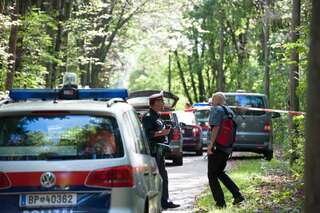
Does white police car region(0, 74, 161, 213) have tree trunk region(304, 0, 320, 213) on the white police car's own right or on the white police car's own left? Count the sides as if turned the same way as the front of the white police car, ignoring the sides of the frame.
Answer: on the white police car's own right

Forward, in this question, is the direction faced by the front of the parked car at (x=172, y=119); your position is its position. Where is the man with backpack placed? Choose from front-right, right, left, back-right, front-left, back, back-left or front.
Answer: back

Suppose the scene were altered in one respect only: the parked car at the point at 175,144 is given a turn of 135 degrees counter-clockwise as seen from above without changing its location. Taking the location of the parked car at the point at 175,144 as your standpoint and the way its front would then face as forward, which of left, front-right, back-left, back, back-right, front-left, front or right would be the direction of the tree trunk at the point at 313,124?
front-left

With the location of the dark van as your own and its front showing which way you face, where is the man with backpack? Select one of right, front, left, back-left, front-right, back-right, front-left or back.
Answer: back

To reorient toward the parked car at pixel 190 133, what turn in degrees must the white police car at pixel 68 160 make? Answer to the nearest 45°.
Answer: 0° — it already faces it

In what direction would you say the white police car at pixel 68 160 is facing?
away from the camera

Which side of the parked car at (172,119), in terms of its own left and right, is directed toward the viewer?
back

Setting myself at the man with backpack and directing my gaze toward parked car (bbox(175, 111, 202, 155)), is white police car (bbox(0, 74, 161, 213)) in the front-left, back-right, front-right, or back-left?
back-left

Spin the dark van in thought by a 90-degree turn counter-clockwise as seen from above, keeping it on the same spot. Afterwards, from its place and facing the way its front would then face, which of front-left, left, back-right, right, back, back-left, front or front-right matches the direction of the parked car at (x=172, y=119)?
front-left

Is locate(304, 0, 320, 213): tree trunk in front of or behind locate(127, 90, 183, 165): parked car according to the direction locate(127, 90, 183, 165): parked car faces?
behind

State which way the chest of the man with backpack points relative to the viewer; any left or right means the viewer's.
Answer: facing away from the viewer and to the left of the viewer

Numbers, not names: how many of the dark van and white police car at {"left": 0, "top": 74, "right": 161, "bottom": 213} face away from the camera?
2
